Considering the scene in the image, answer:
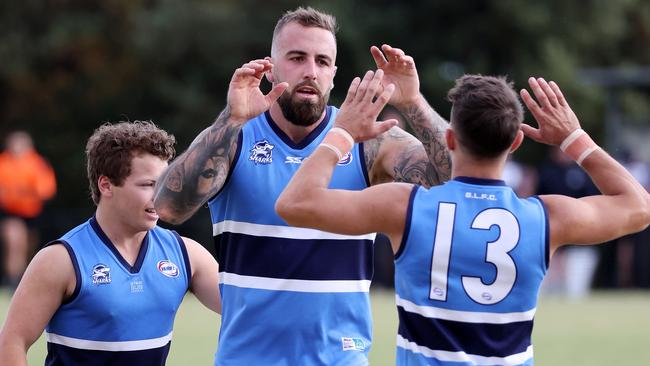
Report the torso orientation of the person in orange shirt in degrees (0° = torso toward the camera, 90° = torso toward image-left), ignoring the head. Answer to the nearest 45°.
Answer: approximately 0°

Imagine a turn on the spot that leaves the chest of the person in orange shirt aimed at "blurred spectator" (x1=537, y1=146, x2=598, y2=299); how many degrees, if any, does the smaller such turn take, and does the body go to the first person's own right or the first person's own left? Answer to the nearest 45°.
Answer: approximately 90° to the first person's own left

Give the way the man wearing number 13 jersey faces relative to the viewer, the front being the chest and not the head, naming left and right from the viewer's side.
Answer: facing away from the viewer
